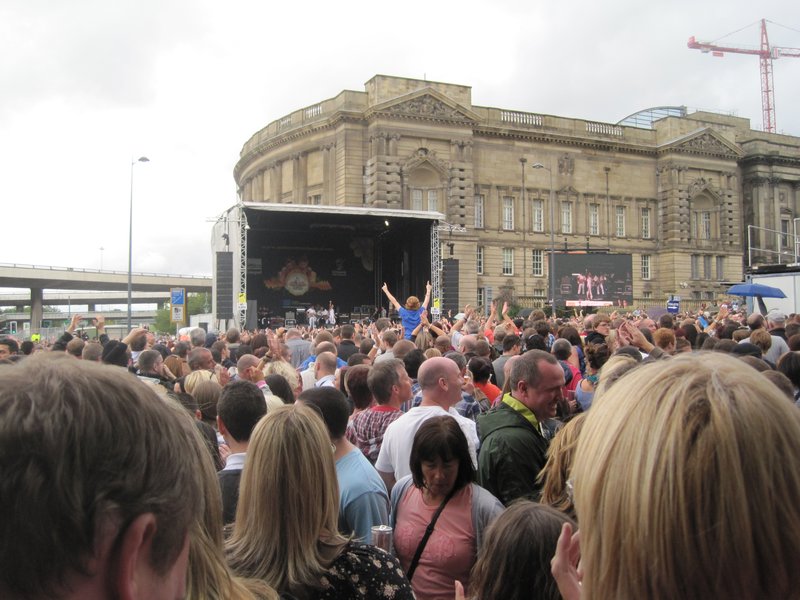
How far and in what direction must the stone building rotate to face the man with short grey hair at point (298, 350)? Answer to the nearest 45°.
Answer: approximately 45° to its right

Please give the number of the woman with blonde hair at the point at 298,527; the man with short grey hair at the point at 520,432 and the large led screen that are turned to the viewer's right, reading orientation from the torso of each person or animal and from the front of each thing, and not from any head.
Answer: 1

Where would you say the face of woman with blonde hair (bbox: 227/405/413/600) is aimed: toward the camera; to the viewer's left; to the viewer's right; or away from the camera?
away from the camera

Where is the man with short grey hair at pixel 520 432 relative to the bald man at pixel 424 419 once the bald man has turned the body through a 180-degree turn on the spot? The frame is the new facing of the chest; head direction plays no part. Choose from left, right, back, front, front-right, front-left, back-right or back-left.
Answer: left

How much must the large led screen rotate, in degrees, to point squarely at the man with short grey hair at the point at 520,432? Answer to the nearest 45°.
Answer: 0° — it already faces them

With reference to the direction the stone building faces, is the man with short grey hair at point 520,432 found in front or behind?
in front

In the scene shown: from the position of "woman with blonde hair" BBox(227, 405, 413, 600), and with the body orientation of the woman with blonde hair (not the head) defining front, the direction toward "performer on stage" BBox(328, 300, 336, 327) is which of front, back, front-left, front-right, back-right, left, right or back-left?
front

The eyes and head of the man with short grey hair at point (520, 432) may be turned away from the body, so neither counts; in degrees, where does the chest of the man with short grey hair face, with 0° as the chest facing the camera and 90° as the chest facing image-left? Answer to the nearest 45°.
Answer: approximately 270°

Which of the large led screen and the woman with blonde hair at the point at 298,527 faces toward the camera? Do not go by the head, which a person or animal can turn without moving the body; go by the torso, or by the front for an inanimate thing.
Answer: the large led screen

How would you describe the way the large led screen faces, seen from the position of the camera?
facing the viewer

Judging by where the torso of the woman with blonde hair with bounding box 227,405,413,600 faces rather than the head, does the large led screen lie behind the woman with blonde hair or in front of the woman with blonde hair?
in front

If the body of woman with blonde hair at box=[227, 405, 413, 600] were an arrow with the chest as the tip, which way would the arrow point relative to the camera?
away from the camera

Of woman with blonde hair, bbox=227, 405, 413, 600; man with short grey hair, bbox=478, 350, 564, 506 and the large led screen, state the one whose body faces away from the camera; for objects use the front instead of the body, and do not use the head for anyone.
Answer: the woman with blonde hair

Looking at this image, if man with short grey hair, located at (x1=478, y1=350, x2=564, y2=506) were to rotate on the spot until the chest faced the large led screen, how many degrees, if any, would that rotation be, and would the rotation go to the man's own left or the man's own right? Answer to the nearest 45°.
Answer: approximately 90° to the man's own left

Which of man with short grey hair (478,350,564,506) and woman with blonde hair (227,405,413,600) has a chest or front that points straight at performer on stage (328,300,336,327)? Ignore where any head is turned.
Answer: the woman with blonde hair

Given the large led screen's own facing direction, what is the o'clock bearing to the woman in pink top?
The woman in pink top is roughly at 12 o'clock from the large led screen.

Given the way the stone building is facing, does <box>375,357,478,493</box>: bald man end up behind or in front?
in front

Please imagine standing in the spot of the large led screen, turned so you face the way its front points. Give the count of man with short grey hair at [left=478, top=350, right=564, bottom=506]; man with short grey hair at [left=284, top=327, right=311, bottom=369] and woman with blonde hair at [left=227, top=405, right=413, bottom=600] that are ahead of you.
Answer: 3

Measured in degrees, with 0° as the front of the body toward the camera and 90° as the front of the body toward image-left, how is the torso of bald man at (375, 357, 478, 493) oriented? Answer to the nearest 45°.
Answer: approximately 225°

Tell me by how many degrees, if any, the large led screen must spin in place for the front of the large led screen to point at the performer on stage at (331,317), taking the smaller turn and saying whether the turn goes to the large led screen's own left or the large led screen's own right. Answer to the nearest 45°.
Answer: approximately 45° to the large led screen's own right

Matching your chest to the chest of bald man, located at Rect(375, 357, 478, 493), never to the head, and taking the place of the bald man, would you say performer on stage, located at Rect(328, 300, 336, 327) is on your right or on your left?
on your left

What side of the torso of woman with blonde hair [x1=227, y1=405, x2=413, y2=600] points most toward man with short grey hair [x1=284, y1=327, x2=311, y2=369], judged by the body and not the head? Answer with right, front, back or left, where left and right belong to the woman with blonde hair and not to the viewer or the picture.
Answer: front

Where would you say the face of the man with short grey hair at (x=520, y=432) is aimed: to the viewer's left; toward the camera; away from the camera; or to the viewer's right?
to the viewer's right

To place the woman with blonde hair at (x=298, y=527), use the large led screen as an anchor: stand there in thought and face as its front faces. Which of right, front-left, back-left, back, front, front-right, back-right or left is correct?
front
